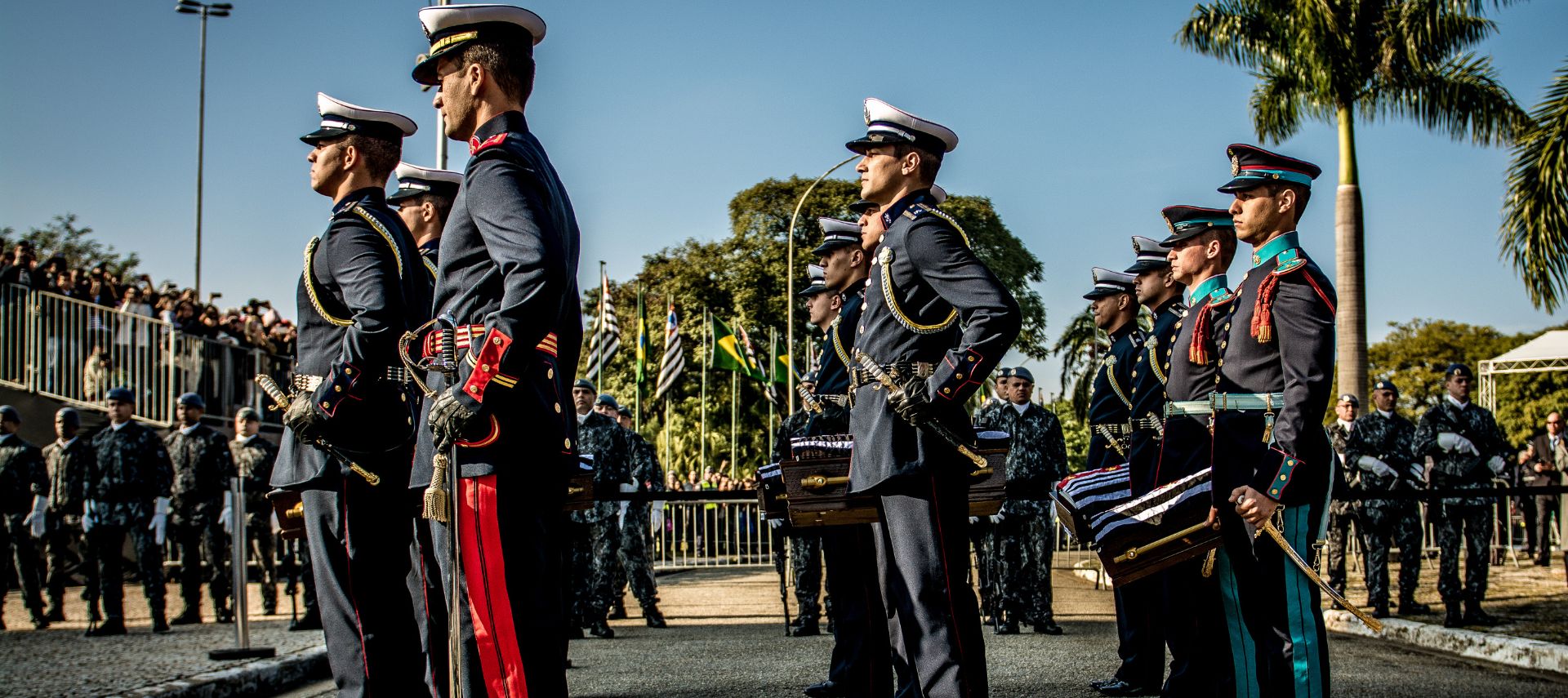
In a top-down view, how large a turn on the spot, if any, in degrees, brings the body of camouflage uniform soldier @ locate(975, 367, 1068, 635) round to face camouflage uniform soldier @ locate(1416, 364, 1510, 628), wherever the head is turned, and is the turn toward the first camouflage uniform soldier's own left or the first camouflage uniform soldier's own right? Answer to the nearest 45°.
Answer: approximately 90° to the first camouflage uniform soldier's own left

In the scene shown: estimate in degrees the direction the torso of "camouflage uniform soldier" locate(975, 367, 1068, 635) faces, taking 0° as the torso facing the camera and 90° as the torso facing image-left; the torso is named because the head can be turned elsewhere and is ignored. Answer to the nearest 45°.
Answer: approximately 0°

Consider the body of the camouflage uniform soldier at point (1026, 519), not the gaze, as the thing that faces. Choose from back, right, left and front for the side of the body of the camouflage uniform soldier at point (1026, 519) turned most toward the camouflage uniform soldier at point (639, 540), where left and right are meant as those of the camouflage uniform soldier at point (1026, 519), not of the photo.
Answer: right

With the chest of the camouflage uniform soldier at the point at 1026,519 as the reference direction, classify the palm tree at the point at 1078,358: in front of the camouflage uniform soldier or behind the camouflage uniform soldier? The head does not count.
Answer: behind

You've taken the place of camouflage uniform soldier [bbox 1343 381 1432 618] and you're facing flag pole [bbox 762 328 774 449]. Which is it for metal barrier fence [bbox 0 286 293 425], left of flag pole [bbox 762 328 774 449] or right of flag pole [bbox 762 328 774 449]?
left

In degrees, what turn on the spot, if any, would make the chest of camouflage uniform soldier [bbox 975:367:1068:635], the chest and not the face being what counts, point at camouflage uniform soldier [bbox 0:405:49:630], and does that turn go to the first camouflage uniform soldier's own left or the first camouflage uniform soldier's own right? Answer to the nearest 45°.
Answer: approximately 90° to the first camouflage uniform soldier's own right

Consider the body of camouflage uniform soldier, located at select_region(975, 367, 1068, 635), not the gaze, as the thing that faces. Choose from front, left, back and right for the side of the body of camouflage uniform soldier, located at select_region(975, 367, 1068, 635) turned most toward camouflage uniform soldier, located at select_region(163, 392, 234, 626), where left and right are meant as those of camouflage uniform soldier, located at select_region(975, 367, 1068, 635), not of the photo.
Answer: right

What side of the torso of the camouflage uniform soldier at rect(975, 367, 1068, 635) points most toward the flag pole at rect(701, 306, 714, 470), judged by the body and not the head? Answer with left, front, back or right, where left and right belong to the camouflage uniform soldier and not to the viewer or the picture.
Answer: back

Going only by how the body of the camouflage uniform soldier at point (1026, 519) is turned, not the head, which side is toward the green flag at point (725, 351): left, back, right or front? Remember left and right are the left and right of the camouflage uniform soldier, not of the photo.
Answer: back

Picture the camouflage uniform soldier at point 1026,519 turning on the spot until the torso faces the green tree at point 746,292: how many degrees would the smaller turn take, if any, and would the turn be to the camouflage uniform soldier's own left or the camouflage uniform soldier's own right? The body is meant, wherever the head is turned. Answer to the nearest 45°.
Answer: approximately 180°

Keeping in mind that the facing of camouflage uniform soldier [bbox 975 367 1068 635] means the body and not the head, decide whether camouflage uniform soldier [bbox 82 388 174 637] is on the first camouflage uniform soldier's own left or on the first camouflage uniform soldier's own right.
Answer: on the first camouflage uniform soldier's own right

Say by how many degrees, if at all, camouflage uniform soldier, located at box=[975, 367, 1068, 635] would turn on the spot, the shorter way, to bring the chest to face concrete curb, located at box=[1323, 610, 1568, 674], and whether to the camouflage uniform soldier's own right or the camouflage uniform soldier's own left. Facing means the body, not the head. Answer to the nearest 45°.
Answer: approximately 45° to the camouflage uniform soldier's own left
